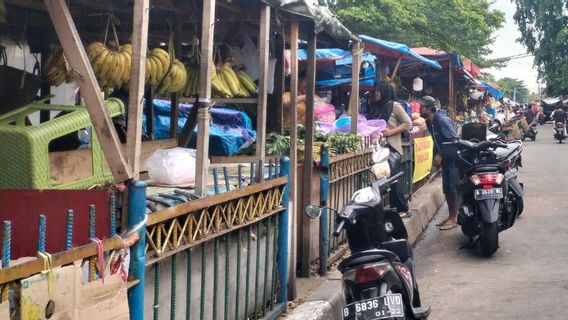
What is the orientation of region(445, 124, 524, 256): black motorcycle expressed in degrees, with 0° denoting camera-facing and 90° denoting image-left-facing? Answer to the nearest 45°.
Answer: approximately 180°

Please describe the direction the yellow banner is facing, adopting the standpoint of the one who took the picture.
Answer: facing the viewer and to the right of the viewer

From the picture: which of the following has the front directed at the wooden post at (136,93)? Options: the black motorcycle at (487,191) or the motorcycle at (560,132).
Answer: the motorcycle

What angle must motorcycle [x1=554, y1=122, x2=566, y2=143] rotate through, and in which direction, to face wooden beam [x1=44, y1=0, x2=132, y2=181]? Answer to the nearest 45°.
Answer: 0° — it already faces it

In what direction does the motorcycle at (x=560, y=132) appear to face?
toward the camera

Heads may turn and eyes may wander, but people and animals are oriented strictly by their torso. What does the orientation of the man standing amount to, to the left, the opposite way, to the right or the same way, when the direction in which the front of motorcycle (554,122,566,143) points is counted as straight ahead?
to the right

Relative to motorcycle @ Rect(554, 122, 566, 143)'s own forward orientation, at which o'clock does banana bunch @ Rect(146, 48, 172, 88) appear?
The banana bunch is roughly at 12 o'clock from the motorcycle.

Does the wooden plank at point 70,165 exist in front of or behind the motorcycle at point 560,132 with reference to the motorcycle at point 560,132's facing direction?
in front

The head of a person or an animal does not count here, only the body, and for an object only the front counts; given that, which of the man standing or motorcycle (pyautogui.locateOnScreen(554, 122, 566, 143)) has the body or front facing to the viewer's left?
the man standing

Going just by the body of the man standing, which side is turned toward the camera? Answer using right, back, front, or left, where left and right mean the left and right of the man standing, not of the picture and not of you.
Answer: left

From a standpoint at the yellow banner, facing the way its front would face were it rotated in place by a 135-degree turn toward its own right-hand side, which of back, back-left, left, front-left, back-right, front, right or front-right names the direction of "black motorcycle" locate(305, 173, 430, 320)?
left

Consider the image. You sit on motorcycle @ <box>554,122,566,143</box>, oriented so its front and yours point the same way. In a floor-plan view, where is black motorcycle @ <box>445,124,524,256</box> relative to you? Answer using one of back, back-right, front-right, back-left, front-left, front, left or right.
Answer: front

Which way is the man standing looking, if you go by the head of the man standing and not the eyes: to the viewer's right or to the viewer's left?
to the viewer's left

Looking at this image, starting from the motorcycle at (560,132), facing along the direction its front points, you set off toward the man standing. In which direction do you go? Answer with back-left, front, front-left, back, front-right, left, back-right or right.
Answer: front
